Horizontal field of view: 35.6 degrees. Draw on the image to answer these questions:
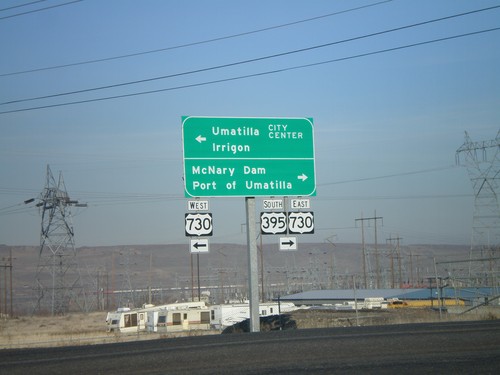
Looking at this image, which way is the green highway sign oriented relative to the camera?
toward the camera

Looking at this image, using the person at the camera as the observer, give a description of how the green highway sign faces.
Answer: facing the viewer
